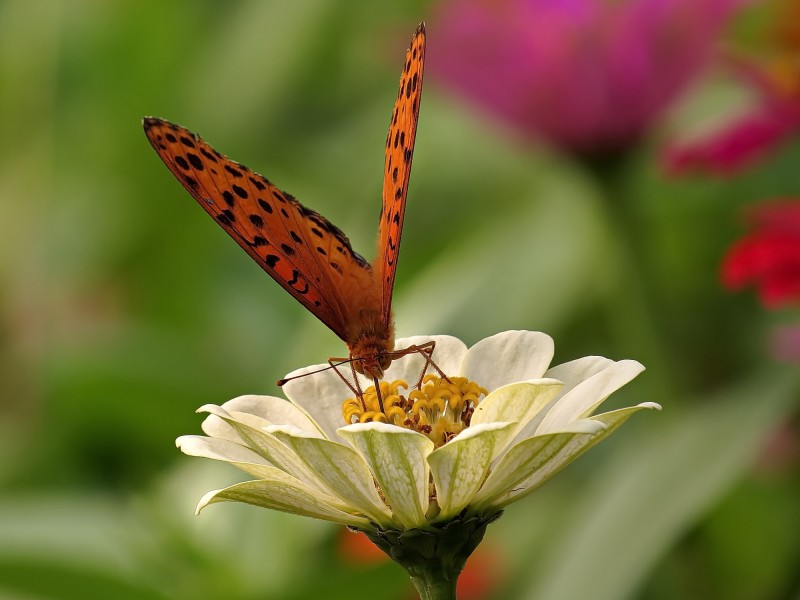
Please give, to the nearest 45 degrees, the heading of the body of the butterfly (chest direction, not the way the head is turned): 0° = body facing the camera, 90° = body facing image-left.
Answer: approximately 0°
